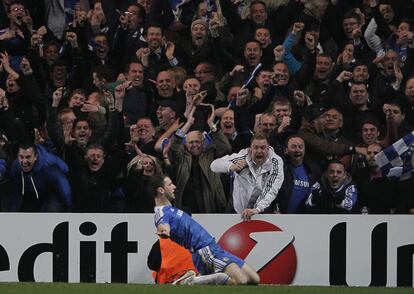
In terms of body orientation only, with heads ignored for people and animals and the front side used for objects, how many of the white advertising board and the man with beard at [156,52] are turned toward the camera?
2

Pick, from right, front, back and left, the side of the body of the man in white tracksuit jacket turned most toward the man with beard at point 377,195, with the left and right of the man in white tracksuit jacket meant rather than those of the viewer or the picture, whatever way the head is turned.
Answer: left

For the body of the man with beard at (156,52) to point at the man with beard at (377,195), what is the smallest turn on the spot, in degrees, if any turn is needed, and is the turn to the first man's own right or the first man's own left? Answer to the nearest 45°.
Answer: approximately 45° to the first man's own left

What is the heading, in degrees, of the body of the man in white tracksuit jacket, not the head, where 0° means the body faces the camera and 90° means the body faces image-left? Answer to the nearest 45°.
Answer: approximately 0°

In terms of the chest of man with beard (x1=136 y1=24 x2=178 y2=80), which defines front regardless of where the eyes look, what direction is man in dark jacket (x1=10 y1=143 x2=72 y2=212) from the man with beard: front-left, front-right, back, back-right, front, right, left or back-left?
front-right

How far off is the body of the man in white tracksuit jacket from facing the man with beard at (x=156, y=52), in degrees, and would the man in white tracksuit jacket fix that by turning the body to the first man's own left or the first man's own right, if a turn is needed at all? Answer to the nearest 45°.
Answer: approximately 135° to the first man's own right

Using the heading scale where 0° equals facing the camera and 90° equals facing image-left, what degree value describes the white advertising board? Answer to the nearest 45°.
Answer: approximately 0°
